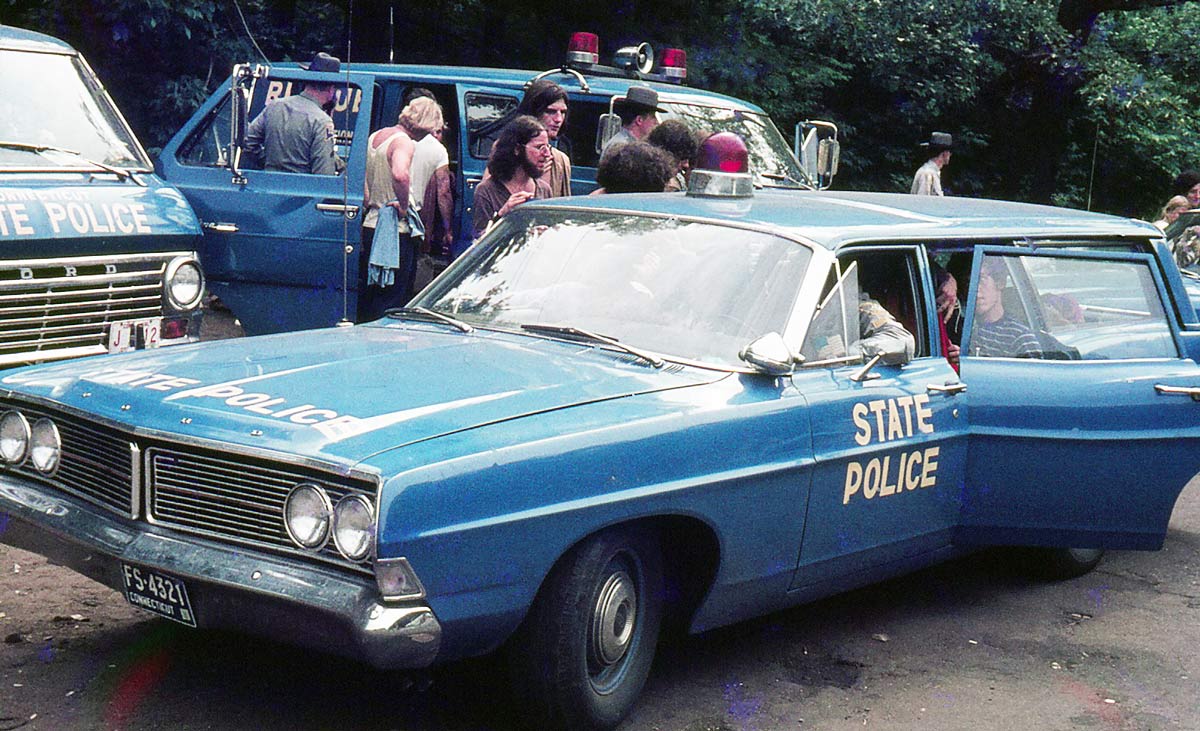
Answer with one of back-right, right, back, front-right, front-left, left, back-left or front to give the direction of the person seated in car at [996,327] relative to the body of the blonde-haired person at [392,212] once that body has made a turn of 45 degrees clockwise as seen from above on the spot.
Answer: front-right

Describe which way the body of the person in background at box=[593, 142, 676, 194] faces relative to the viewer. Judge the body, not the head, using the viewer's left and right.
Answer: facing away from the viewer

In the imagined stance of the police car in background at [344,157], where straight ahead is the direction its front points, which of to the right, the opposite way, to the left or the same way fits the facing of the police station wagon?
to the right

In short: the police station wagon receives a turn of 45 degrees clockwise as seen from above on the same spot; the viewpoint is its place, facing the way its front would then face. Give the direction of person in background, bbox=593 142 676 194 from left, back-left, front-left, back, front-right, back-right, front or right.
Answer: right

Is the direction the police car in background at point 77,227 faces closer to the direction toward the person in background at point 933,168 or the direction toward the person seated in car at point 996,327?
the person seated in car

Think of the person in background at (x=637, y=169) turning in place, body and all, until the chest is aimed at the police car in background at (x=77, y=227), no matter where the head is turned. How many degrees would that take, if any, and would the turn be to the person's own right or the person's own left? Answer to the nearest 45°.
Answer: approximately 90° to the person's own left

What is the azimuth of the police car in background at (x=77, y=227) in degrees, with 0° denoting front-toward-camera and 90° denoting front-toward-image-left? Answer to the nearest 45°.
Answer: approximately 315°

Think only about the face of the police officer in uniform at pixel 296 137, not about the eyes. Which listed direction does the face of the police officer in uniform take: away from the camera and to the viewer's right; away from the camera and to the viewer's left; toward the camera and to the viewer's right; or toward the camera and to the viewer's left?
away from the camera and to the viewer's right

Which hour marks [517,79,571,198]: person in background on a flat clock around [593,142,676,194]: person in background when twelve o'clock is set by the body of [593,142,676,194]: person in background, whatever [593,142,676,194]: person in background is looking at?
[517,79,571,198]: person in background is roughly at 11 o'clock from [593,142,676,194]: person in background.

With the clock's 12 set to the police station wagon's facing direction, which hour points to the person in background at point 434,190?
The person in background is roughly at 4 o'clock from the police station wagon.

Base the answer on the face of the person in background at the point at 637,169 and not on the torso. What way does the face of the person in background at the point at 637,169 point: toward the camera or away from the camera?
away from the camera

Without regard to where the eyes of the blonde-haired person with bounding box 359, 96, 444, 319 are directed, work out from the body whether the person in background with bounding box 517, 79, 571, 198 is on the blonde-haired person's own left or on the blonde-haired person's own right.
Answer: on the blonde-haired person's own right

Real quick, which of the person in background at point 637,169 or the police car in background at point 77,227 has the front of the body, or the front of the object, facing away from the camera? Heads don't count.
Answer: the person in background

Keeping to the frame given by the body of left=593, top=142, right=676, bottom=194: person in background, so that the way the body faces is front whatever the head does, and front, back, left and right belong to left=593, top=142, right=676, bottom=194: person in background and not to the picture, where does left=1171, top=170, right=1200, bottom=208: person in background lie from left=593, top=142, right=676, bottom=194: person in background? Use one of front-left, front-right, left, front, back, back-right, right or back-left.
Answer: front-right

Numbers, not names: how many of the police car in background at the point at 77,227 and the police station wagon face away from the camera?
0
